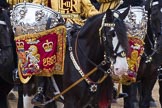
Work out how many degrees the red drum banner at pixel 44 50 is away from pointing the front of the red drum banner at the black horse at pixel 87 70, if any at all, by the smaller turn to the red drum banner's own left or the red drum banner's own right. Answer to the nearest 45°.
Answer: approximately 135° to the red drum banner's own left

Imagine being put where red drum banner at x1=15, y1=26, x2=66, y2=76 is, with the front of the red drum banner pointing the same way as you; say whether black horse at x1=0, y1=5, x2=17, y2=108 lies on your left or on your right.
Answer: on your right

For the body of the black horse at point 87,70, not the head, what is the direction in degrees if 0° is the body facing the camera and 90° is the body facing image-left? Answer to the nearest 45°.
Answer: approximately 315°

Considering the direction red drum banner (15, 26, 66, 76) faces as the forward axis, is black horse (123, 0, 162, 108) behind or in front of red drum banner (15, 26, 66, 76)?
behind

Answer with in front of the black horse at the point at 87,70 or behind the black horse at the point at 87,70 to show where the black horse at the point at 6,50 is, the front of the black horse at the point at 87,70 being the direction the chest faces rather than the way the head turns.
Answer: behind

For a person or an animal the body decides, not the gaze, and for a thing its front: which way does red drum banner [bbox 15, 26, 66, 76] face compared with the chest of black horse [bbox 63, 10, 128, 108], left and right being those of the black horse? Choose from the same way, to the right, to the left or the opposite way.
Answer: to the right

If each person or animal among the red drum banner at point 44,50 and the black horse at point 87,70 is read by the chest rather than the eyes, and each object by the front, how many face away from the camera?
0

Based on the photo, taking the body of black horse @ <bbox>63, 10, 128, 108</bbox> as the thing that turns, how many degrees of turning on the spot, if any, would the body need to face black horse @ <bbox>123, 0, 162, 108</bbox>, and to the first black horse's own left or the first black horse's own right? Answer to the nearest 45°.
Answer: approximately 90° to the first black horse's own left
